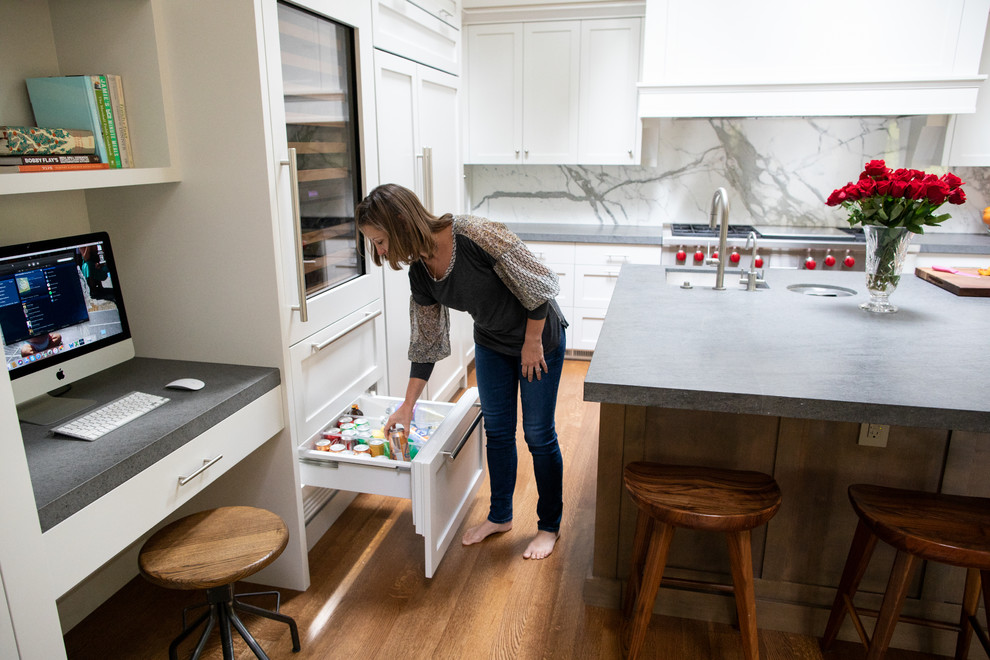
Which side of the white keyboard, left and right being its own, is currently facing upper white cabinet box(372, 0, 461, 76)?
left

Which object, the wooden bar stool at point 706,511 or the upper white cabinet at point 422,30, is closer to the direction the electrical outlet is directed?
the wooden bar stool

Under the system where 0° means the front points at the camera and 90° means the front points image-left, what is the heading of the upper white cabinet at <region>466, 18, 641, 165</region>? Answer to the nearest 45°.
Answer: approximately 0°

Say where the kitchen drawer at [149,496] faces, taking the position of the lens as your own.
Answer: facing the viewer and to the right of the viewer

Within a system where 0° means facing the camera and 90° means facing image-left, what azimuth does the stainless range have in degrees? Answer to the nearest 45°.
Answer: approximately 0°

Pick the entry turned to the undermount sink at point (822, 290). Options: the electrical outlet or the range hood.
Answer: the range hood

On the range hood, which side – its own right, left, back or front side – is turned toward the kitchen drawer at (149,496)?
front

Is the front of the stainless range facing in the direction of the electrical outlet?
yes

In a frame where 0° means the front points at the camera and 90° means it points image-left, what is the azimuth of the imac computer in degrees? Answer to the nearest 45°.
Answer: approximately 315°

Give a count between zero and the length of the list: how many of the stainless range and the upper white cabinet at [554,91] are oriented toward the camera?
2

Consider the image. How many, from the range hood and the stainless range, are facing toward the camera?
2
